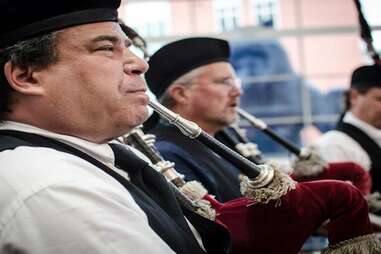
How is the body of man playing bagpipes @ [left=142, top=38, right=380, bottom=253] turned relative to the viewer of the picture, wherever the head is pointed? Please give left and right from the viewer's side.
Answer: facing to the right of the viewer

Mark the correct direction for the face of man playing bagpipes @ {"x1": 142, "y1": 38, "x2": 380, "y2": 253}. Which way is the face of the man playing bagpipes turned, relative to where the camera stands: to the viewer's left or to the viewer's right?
to the viewer's right
